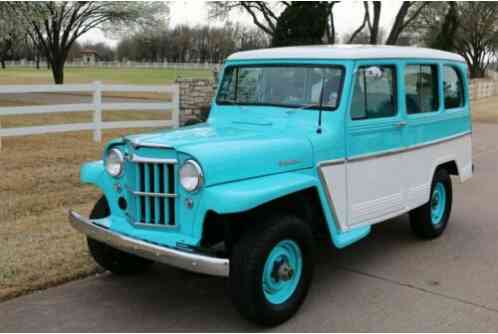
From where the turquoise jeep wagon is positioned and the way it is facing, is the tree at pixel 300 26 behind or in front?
behind

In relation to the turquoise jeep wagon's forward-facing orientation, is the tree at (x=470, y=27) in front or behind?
behind

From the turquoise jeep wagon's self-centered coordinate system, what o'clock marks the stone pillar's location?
The stone pillar is roughly at 4 o'clock from the turquoise jeep wagon.

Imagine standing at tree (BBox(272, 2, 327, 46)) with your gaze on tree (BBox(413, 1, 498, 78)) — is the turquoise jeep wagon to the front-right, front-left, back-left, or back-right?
back-right

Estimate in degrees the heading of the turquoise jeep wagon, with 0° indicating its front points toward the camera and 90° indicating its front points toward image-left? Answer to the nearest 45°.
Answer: approximately 45°

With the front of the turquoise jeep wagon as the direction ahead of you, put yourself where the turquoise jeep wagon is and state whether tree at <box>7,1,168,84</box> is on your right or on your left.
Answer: on your right
